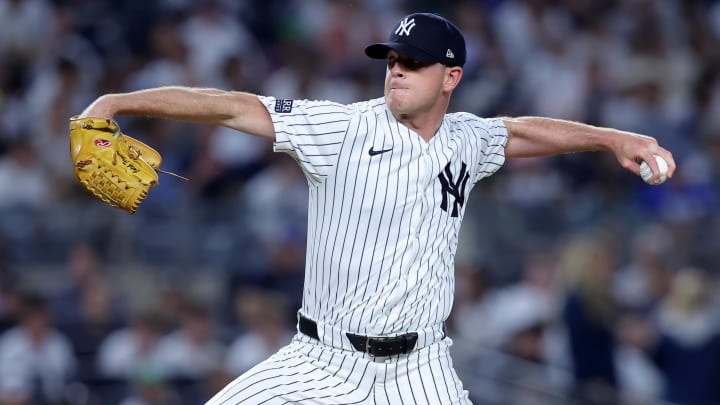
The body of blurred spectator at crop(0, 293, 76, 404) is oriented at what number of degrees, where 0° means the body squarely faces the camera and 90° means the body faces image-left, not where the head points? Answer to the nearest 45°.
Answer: approximately 0°

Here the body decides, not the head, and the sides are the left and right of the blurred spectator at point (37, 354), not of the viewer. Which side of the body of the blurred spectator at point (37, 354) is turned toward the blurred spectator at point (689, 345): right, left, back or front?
left

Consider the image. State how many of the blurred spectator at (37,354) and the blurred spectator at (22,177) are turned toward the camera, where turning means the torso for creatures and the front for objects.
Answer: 2

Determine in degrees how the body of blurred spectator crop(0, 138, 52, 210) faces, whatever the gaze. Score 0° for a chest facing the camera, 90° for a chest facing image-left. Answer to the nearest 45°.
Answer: approximately 0°

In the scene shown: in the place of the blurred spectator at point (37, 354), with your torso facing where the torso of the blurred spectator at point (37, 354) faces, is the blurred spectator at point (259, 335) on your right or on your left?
on your left

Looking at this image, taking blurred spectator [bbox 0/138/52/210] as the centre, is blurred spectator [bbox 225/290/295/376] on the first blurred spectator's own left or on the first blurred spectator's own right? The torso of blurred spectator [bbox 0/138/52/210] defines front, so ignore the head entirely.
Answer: on the first blurred spectator's own left

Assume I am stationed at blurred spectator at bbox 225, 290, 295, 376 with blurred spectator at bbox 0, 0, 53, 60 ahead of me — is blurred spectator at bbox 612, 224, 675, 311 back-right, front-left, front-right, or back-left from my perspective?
back-right
